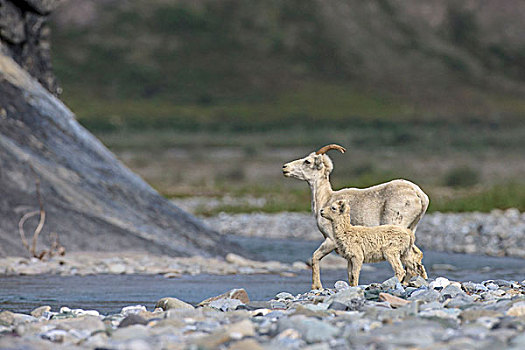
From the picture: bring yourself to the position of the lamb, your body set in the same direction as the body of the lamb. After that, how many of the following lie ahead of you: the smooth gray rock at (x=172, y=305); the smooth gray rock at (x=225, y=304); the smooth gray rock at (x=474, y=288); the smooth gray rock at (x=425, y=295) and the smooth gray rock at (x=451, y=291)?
2

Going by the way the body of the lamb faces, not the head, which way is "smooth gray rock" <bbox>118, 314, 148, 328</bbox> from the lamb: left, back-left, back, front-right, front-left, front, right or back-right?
front-left

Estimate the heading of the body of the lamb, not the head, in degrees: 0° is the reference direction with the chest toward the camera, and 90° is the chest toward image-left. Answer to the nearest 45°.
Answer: approximately 90°

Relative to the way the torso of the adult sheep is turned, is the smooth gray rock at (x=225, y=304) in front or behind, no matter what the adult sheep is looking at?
in front

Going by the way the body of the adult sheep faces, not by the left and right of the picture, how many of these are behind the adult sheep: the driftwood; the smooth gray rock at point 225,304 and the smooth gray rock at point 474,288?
1

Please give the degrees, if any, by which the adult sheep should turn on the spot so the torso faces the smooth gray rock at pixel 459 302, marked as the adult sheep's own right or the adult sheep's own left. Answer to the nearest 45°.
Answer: approximately 135° to the adult sheep's own left

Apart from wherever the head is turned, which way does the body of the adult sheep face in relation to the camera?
to the viewer's left

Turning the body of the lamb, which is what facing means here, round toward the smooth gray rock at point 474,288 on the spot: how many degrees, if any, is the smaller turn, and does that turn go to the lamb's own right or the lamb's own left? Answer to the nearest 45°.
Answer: approximately 180°

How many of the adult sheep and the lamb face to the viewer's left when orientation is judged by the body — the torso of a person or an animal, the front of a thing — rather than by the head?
2

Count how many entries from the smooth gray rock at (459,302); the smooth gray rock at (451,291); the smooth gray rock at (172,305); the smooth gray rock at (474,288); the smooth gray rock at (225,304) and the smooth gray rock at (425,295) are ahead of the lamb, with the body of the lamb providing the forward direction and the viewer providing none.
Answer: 2

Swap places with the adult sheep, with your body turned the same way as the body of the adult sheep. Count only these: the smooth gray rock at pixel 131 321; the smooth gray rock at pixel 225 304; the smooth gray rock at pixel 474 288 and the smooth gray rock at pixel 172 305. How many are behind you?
1
